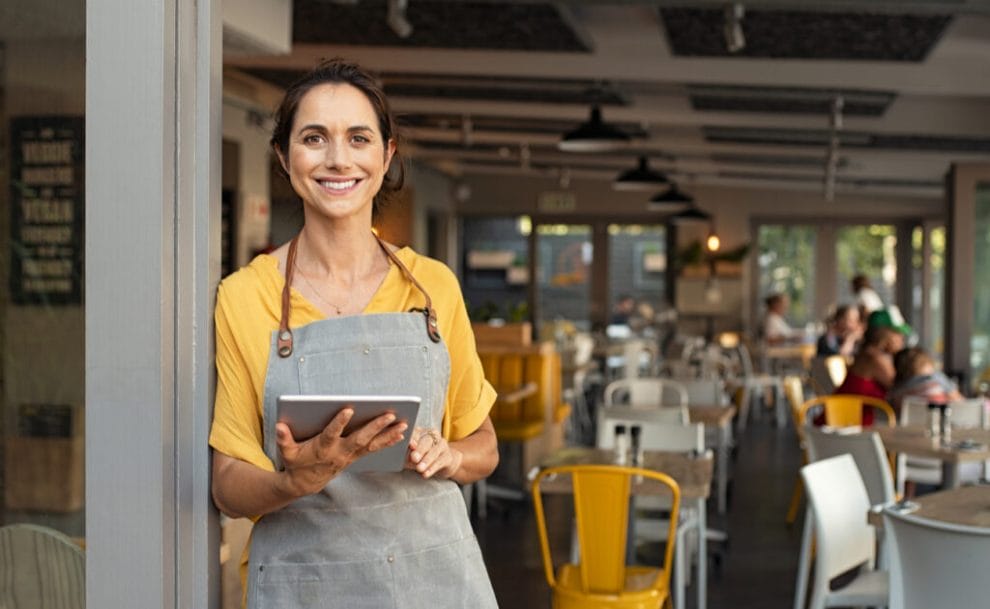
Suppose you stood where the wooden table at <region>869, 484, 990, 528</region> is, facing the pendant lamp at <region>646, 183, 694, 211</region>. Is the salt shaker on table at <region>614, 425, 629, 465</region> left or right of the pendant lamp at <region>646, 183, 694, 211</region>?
left

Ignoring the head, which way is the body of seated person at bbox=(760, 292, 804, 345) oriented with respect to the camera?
to the viewer's right

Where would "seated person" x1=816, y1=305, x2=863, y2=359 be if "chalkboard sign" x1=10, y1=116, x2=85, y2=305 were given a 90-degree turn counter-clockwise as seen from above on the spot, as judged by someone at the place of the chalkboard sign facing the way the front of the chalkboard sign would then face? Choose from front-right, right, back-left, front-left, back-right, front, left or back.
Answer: front-left

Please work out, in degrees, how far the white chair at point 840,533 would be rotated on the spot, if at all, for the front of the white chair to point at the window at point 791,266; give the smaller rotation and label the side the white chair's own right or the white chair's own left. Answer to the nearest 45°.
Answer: approximately 45° to the white chair's own left
